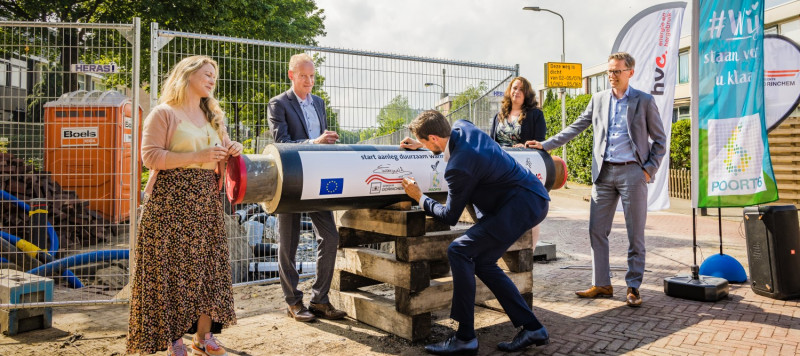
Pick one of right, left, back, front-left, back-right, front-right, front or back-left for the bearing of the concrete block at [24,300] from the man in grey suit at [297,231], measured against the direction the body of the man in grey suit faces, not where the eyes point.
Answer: back-right

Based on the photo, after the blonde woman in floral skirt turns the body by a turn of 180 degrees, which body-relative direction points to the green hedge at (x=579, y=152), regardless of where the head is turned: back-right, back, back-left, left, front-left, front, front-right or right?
right

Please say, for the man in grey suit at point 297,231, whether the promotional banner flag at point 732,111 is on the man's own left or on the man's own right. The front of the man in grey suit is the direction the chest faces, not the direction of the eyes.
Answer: on the man's own left

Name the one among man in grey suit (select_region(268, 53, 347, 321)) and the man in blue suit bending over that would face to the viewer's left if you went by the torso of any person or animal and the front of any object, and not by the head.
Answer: the man in blue suit bending over

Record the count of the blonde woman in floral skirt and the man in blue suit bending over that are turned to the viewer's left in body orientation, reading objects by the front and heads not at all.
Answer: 1

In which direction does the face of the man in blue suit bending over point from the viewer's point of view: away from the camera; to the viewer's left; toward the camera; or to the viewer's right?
to the viewer's left

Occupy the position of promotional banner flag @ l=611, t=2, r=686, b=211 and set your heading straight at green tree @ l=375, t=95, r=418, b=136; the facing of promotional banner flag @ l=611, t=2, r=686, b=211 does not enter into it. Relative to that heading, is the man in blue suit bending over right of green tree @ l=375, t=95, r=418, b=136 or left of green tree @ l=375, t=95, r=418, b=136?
left

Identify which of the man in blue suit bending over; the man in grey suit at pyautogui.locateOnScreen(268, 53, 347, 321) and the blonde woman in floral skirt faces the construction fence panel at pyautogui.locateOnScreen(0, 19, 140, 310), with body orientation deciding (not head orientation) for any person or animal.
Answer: the man in blue suit bending over

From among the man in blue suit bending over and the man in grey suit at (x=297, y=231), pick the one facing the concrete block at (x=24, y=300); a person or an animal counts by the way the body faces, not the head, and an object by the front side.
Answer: the man in blue suit bending over

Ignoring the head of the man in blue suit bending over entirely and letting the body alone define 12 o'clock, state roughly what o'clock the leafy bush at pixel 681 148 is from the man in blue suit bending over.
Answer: The leafy bush is roughly at 4 o'clock from the man in blue suit bending over.

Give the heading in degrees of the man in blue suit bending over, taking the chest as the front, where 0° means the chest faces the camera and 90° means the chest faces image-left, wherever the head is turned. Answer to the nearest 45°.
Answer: approximately 90°
